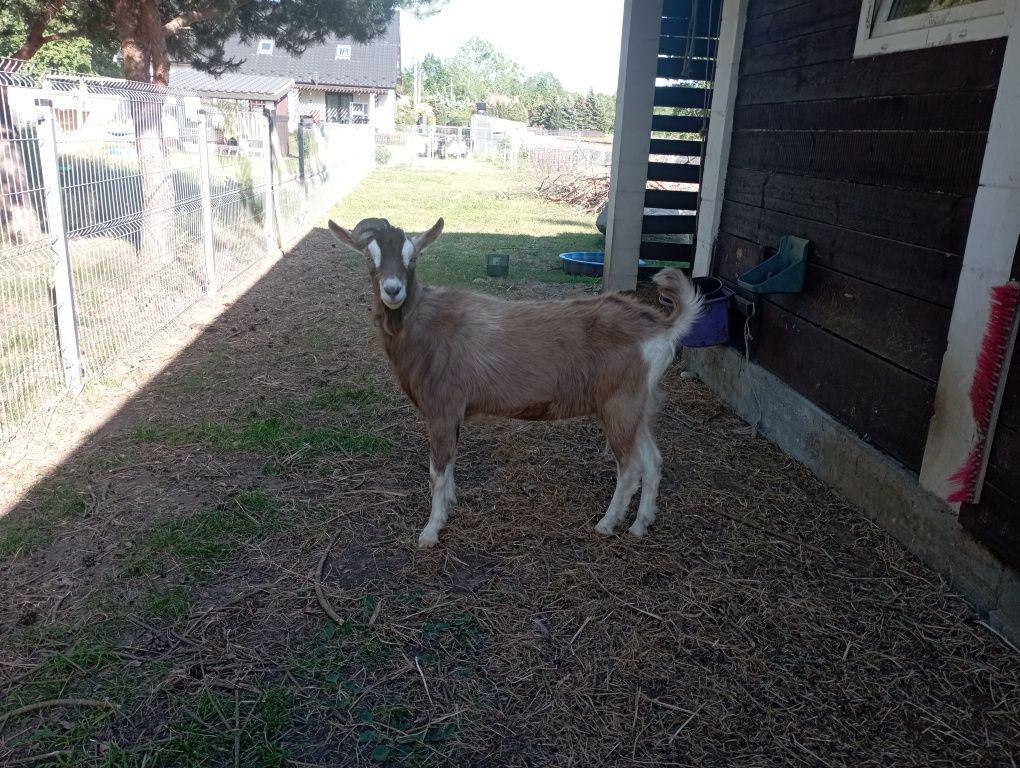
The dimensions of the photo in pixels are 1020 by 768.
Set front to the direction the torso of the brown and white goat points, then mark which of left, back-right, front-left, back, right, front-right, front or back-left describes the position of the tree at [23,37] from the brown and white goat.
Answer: front-right

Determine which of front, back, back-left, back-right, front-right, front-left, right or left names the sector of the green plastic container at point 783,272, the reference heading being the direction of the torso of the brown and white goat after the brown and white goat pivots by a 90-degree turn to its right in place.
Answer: front-right

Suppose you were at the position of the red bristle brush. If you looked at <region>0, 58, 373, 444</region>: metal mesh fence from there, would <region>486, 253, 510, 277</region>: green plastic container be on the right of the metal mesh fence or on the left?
right

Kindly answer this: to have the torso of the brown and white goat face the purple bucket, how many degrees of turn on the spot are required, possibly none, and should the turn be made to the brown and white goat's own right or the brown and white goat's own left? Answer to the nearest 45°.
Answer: approximately 135° to the brown and white goat's own right

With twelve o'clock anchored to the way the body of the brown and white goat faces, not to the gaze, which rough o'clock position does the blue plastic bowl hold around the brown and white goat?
The blue plastic bowl is roughly at 3 o'clock from the brown and white goat.

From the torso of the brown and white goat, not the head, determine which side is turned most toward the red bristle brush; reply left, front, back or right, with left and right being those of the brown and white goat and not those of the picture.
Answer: back

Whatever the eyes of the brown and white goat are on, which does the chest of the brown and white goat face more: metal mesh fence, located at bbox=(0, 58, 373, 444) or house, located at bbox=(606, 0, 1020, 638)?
the metal mesh fence

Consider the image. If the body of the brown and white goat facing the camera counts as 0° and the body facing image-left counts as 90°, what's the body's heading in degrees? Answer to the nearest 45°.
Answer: approximately 90°

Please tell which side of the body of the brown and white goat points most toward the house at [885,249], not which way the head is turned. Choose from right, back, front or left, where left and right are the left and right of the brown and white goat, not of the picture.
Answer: back

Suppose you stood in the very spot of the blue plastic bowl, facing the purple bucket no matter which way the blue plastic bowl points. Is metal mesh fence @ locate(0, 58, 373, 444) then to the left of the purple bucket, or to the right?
right

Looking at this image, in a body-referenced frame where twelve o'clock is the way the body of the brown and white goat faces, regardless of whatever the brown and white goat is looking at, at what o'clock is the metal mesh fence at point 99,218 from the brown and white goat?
The metal mesh fence is roughly at 1 o'clock from the brown and white goat.
